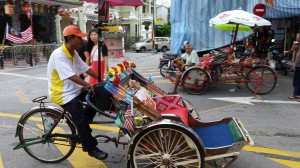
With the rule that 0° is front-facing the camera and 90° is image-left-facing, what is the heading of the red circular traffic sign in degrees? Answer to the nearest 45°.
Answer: approximately 0°

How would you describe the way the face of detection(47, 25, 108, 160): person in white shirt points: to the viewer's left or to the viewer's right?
to the viewer's right

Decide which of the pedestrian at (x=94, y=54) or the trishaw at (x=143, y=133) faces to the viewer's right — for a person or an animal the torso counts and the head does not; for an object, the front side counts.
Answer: the trishaw

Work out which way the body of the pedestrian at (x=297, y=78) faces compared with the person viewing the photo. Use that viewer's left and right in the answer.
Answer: facing to the left of the viewer

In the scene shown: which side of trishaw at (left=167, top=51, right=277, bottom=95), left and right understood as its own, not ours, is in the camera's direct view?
left

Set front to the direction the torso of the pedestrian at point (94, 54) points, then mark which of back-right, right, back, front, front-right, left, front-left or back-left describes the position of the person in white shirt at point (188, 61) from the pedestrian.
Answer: back-left

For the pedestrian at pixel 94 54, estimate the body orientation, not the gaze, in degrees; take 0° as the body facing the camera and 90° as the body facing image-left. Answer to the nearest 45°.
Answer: approximately 0°

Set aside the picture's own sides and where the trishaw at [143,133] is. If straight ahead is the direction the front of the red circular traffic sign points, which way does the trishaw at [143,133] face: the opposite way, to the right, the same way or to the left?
to the left
